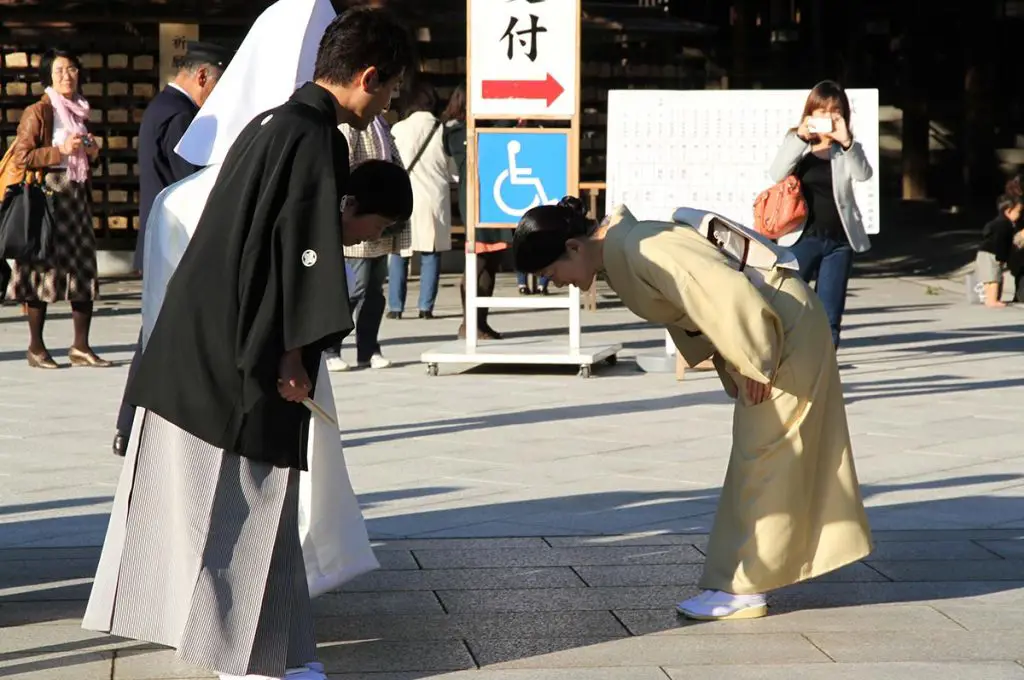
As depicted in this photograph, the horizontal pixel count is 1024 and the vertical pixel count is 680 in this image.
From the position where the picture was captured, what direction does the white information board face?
facing the viewer

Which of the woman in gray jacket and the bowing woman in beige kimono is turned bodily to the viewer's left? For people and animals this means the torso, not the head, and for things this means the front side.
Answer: the bowing woman in beige kimono

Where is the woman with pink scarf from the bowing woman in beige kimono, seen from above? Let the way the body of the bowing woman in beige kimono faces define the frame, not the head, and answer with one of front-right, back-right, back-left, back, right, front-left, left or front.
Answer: front-right

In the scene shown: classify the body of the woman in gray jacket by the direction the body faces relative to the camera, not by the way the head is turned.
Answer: toward the camera

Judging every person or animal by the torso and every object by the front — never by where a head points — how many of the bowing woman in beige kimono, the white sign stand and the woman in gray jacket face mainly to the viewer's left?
1

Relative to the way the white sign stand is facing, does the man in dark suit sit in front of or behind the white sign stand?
in front

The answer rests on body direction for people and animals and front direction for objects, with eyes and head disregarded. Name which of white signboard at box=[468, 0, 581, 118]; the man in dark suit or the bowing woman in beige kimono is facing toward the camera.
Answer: the white signboard

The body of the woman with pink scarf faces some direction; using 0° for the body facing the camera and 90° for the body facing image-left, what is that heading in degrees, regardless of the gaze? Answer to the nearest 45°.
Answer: approximately 315°

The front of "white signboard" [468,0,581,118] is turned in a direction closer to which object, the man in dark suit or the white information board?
the man in dark suit

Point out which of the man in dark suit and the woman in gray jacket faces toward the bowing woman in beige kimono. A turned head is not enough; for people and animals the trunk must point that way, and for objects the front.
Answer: the woman in gray jacket

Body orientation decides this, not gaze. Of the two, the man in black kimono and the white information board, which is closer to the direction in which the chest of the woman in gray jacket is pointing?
the man in black kimono

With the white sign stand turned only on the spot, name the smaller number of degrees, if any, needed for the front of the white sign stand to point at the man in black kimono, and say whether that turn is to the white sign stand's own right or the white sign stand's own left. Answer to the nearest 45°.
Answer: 0° — it already faces them

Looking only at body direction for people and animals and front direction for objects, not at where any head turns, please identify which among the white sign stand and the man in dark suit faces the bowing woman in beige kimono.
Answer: the white sign stand
